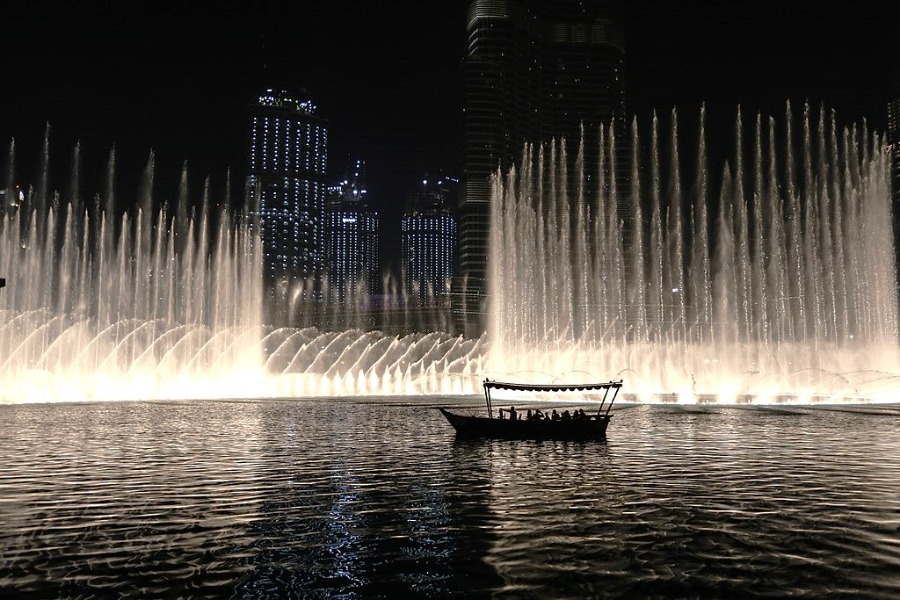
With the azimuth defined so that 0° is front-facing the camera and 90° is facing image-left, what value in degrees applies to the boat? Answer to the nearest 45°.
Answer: approximately 90°
